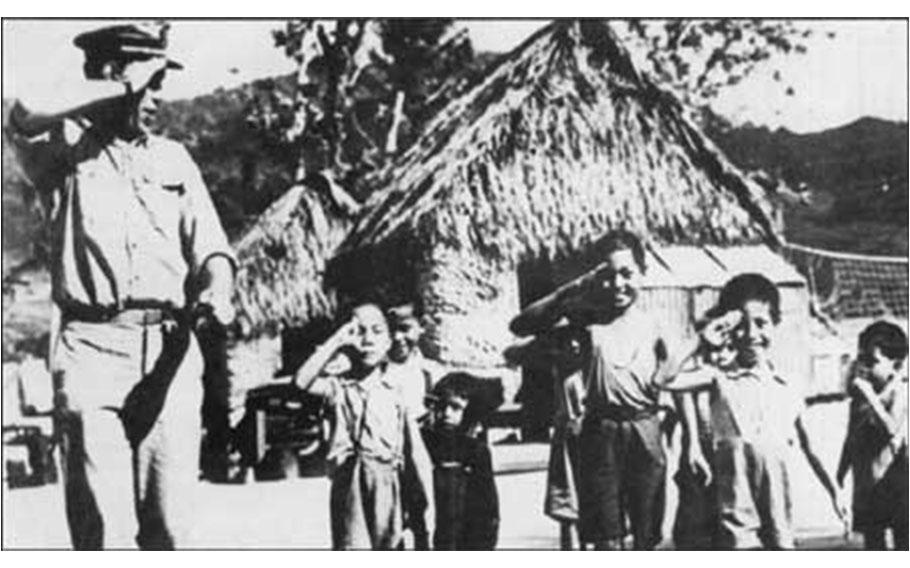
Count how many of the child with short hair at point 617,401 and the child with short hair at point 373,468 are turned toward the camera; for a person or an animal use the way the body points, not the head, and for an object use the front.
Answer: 2

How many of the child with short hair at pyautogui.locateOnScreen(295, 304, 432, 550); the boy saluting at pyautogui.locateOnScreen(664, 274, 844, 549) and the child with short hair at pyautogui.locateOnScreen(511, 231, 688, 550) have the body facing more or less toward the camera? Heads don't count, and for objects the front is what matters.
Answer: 3

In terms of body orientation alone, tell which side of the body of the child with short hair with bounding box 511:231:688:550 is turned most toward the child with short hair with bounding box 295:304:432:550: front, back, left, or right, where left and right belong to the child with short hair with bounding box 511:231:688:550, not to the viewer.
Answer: right

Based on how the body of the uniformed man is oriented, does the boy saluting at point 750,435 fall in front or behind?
in front

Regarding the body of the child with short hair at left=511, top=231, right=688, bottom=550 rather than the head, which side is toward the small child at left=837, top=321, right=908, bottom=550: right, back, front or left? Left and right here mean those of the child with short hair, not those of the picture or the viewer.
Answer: left

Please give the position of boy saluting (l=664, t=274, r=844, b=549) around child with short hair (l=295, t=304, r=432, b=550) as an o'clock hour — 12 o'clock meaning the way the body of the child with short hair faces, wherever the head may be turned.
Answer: The boy saluting is roughly at 9 o'clock from the child with short hair.

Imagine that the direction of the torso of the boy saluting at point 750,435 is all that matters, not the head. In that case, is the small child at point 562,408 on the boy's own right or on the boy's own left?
on the boy's own right

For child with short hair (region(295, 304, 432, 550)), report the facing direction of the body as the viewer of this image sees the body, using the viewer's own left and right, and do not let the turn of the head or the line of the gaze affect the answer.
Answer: facing the viewer

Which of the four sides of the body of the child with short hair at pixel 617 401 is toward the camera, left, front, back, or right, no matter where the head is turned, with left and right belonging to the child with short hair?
front

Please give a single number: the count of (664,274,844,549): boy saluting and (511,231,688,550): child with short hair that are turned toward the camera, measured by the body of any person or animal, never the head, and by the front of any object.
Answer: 2

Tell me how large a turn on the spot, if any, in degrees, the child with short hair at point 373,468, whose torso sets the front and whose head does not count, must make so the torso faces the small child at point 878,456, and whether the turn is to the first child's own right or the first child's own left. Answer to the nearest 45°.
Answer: approximately 90° to the first child's own left

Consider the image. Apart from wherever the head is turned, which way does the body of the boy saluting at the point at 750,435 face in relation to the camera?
toward the camera
